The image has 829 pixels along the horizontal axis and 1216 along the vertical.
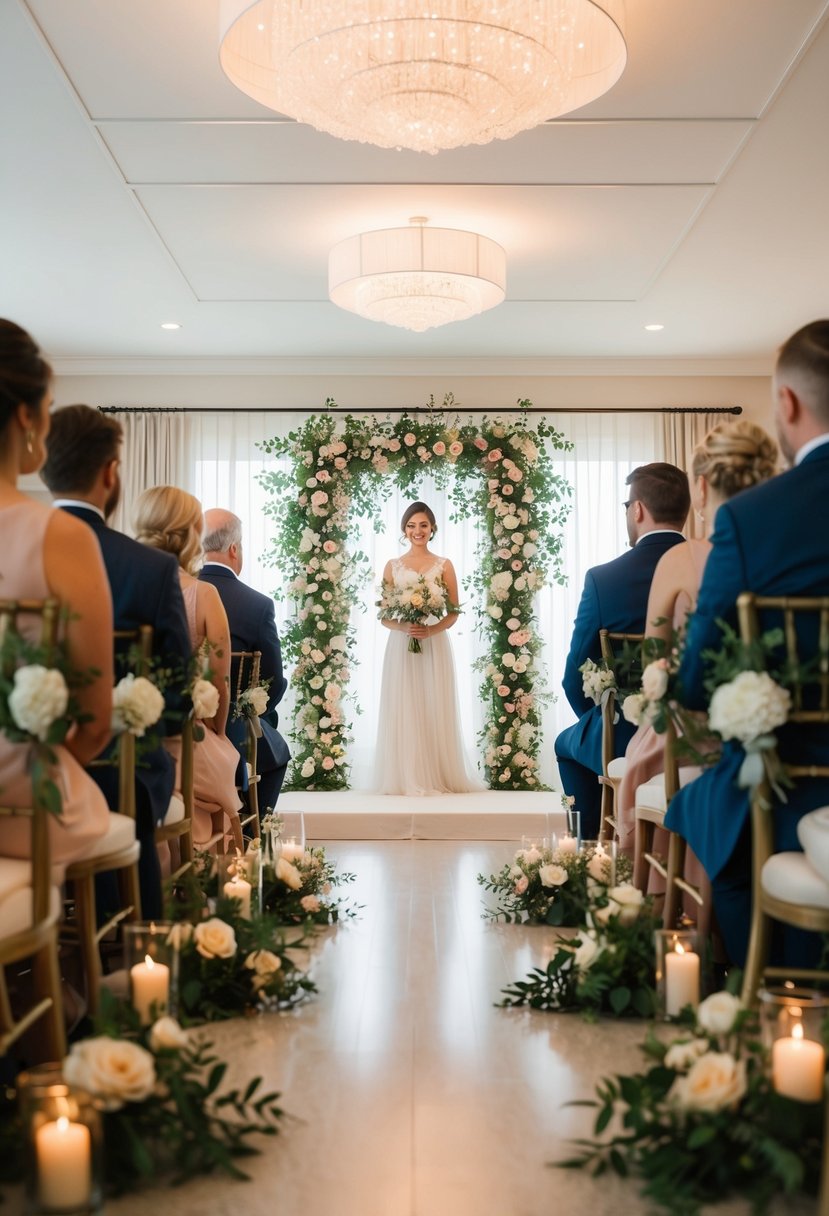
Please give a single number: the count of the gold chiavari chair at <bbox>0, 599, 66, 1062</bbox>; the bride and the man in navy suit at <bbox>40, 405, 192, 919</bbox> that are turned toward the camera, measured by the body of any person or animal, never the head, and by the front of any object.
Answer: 1

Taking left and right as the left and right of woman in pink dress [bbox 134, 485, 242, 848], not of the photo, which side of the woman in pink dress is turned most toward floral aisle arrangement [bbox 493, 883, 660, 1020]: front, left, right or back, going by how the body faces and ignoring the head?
right

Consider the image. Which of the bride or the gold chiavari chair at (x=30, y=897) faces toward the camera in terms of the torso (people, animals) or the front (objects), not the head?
the bride

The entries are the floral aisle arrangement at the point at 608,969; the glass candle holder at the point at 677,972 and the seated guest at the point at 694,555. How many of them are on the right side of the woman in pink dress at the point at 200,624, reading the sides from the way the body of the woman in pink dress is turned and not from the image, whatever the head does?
3

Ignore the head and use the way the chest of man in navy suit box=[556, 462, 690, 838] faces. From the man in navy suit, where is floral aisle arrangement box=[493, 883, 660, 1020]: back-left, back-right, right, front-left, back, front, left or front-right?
back-left

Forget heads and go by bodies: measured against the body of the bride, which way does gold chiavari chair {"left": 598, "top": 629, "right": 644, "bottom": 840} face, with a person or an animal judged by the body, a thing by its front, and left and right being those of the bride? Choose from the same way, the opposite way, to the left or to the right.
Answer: the opposite way

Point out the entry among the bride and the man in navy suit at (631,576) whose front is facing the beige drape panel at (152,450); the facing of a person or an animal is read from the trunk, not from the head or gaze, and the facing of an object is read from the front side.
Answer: the man in navy suit

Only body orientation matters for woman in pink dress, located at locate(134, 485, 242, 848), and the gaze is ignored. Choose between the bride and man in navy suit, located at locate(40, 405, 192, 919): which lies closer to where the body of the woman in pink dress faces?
the bride

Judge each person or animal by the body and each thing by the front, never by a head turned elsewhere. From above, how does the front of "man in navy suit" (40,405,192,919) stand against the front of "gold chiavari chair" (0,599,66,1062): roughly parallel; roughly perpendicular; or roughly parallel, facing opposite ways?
roughly parallel

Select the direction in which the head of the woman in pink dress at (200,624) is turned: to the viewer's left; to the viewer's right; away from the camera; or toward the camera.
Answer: away from the camera

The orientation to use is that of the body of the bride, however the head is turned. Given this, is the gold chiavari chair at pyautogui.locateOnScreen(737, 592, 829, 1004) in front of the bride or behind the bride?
in front

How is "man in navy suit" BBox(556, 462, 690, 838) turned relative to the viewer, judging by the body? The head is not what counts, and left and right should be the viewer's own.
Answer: facing away from the viewer and to the left of the viewer

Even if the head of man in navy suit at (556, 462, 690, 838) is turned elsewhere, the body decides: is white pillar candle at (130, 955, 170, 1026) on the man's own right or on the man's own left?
on the man's own left

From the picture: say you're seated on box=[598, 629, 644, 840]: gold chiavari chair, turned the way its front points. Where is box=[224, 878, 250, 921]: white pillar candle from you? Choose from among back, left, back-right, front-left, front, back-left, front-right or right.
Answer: back-left

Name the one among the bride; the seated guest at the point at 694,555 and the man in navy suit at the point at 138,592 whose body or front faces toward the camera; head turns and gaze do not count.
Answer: the bride

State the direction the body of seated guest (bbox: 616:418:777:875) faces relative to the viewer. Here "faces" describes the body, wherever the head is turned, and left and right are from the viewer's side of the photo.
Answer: facing away from the viewer and to the left of the viewer

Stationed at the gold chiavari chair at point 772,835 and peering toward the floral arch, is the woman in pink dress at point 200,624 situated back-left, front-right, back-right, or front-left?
front-left
